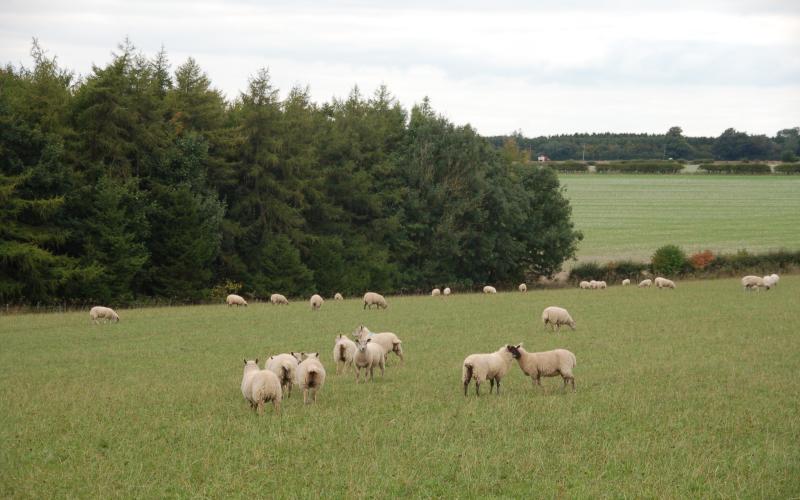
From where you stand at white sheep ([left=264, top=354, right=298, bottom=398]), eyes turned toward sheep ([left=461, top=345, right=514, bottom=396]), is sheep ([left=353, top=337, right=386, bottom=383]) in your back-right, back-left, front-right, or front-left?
front-left

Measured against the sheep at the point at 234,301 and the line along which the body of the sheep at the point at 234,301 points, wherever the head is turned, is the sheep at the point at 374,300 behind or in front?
in front

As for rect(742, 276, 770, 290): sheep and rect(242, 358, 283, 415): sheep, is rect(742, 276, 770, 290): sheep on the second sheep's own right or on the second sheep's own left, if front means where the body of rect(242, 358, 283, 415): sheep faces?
on the second sheep's own right

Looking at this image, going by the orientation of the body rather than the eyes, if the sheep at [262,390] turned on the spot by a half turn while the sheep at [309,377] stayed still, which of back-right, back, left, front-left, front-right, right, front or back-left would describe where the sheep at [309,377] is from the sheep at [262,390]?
left

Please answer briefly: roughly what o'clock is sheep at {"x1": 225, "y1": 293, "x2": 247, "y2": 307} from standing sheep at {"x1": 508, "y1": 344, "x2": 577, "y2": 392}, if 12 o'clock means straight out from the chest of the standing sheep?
The sheep is roughly at 2 o'clock from the standing sheep.

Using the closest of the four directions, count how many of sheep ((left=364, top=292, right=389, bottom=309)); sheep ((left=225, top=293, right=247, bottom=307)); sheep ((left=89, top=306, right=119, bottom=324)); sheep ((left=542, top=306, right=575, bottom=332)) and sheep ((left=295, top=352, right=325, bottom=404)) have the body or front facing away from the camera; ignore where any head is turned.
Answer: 1

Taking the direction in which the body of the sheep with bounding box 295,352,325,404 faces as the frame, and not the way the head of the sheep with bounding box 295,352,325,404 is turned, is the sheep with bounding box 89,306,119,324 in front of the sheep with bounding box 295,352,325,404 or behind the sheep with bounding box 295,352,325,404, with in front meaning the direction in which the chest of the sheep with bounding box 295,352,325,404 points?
in front

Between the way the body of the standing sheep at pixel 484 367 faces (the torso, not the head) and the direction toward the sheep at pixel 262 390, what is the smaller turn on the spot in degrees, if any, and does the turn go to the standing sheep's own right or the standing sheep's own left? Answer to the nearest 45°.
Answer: approximately 180°

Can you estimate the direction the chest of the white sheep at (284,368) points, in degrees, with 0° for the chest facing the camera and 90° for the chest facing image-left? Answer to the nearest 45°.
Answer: approximately 135°

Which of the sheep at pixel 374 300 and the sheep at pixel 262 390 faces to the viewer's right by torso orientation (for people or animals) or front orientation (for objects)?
the sheep at pixel 374 300

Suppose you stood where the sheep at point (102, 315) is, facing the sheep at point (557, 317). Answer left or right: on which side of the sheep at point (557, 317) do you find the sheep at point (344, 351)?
right

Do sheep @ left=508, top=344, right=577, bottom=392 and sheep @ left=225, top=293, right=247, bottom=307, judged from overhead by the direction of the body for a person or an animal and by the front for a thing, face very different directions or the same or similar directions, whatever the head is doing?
very different directions

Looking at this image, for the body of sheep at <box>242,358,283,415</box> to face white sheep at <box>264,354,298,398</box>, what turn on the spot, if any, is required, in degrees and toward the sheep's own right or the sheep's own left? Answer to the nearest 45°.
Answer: approximately 45° to the sheep's own right

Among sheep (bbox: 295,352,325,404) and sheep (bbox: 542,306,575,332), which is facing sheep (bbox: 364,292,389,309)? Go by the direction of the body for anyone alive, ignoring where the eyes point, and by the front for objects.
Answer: sheep (bbox: 295,352,325,404)

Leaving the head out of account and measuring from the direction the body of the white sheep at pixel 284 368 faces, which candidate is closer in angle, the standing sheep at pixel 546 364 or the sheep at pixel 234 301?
the sheep
